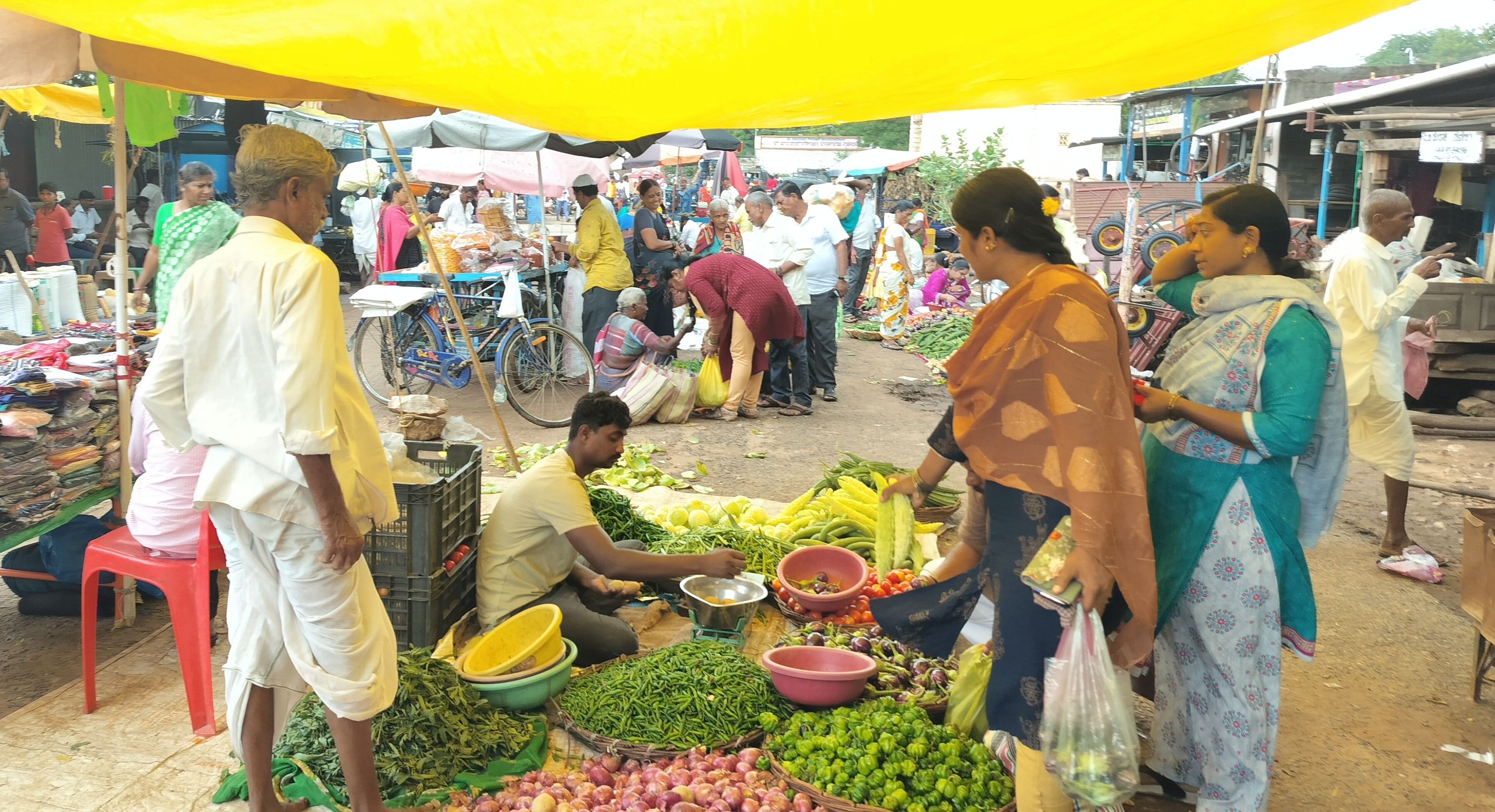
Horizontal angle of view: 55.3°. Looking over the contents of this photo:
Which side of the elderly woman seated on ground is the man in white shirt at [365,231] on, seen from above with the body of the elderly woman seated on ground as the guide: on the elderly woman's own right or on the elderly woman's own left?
on the elderly woman's own left

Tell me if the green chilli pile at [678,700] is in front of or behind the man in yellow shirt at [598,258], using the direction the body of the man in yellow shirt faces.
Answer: behind

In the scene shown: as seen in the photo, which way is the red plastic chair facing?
to the viewer's left

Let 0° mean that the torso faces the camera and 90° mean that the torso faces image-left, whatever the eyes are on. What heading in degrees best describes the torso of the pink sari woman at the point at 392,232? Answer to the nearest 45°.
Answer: approximately 270°

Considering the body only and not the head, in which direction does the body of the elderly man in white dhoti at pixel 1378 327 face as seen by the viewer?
to the viewer's right

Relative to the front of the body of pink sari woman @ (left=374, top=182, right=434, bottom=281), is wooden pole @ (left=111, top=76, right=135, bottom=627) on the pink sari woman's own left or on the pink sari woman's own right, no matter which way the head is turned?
on the pink sari woman's own right

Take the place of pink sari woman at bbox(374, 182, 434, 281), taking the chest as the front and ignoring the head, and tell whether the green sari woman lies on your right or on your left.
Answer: on your right

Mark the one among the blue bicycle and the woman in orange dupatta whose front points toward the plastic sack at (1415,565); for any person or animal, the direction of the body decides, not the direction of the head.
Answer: the blue bicycle

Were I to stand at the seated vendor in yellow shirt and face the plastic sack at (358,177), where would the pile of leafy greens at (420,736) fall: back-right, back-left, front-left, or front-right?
back-left

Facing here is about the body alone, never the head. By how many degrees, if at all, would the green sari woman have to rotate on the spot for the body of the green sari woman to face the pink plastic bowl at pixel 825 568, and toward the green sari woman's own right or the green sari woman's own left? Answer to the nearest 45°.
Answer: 0° — they already face it

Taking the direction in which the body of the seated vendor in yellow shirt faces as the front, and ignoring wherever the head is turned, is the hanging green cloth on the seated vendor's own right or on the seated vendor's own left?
on the seated vendor's own left

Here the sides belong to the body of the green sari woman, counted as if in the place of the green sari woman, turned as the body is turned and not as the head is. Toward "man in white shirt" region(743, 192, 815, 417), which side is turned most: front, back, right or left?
left

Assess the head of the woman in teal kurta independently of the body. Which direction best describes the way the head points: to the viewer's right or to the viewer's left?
to the viewer's left

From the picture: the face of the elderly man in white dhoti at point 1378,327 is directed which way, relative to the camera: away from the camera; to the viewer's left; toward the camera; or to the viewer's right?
to the viewer's right

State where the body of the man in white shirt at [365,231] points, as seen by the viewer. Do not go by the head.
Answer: away from the camera
